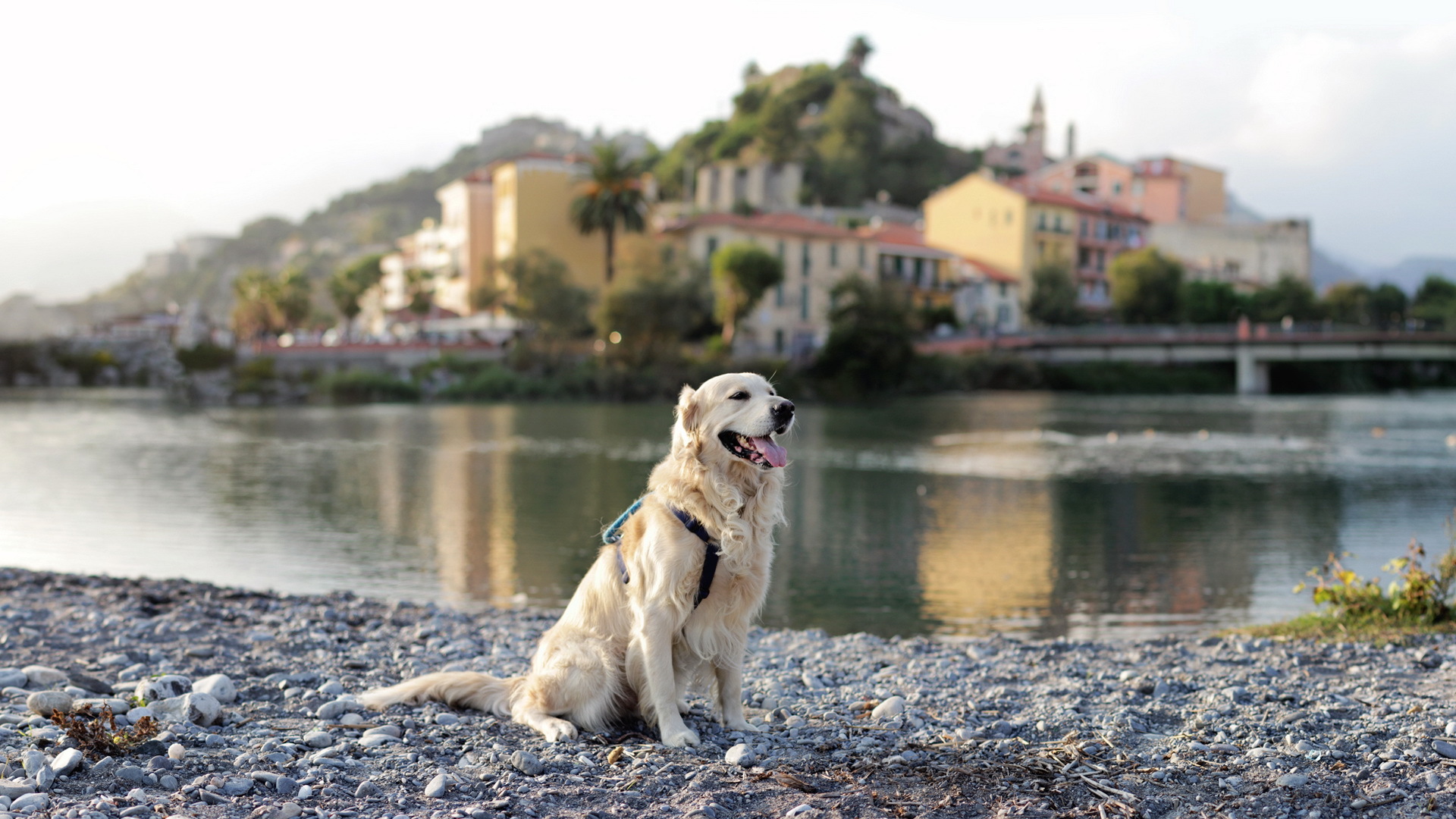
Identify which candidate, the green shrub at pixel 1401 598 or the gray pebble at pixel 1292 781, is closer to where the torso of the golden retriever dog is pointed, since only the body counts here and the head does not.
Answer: the gray pebble

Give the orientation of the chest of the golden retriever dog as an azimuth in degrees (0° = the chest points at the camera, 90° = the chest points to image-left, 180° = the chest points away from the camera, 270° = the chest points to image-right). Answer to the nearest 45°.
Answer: approximately 315°

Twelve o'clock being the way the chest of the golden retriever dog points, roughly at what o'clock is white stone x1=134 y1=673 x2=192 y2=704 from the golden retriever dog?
The white stone is roughly at 5 o'clock from the golden retriever dog.

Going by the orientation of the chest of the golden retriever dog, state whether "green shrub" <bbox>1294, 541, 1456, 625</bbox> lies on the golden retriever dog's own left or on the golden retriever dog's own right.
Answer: on the golden retriever dog's own left

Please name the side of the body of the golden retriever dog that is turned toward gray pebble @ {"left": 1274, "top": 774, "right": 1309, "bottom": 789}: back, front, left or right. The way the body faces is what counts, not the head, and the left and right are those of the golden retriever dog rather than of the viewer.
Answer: front

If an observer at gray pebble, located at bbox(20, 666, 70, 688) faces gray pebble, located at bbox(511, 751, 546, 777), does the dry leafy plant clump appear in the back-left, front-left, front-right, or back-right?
front-right

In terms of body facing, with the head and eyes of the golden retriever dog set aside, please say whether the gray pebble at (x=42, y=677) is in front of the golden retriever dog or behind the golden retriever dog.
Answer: behind
